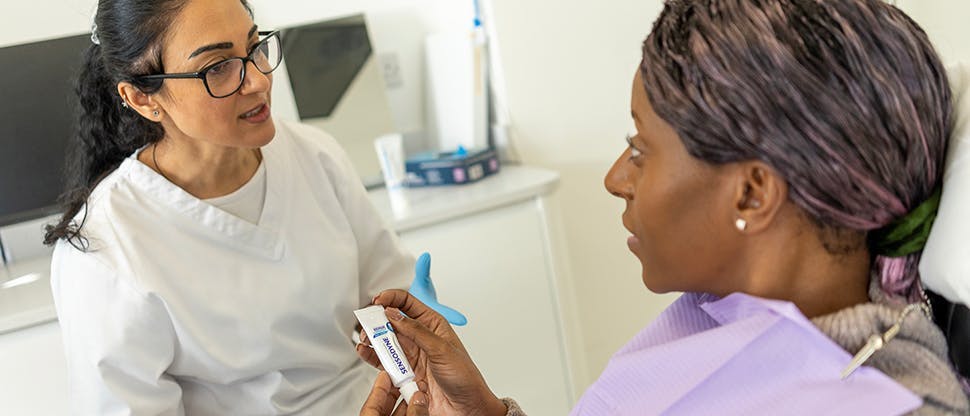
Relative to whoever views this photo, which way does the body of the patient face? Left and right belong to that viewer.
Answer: facing to the left of the viewer

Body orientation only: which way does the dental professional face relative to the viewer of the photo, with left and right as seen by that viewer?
facing the viewer and to the right of the viewer

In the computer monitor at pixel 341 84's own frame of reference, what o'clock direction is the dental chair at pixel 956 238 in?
The dental chair is roughly at 10 o'clock from the computer monitor.

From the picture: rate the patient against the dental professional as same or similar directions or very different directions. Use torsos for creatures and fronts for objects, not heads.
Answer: very different directions

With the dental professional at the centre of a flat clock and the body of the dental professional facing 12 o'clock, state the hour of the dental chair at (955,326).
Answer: The dental chair is roughly at 12 o'clock from the dental professional.

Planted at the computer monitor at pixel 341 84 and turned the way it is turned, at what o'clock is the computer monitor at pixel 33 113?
the computer monitor at pixel 33 113 is roughly at 1 o'clock from the computer monitor at pixel 341 84.

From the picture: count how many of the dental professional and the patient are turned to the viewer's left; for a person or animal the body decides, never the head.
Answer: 1

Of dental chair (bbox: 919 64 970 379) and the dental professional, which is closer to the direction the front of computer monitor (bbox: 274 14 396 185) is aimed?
the dental professional

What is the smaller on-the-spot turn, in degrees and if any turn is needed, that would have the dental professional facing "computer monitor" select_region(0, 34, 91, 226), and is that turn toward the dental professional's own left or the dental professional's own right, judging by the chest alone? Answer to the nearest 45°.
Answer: approximately 180°

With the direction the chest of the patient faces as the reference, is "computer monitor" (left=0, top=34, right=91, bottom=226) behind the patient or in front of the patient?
in front

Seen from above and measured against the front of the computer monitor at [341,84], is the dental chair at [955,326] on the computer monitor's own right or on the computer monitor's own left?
on the computer monitor's own left

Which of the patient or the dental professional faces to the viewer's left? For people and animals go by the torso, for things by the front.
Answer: the patient

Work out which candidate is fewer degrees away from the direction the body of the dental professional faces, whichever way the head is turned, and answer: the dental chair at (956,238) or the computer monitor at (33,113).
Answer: the dental chair
